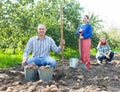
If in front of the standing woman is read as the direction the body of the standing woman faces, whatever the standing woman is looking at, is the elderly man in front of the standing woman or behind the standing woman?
in front

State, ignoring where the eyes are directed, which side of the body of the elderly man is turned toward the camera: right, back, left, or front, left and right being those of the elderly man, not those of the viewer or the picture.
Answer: front

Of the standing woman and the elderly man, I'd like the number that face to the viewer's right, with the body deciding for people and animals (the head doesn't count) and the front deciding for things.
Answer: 0

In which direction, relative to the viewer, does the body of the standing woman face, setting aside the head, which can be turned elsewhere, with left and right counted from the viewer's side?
facing the viewer and to the left of the viewer

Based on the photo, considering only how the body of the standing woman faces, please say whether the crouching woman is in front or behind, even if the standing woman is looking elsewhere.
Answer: behind

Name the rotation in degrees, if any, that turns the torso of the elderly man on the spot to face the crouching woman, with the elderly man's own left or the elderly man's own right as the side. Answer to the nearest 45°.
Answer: approximately 135° to the elderly man's own left
